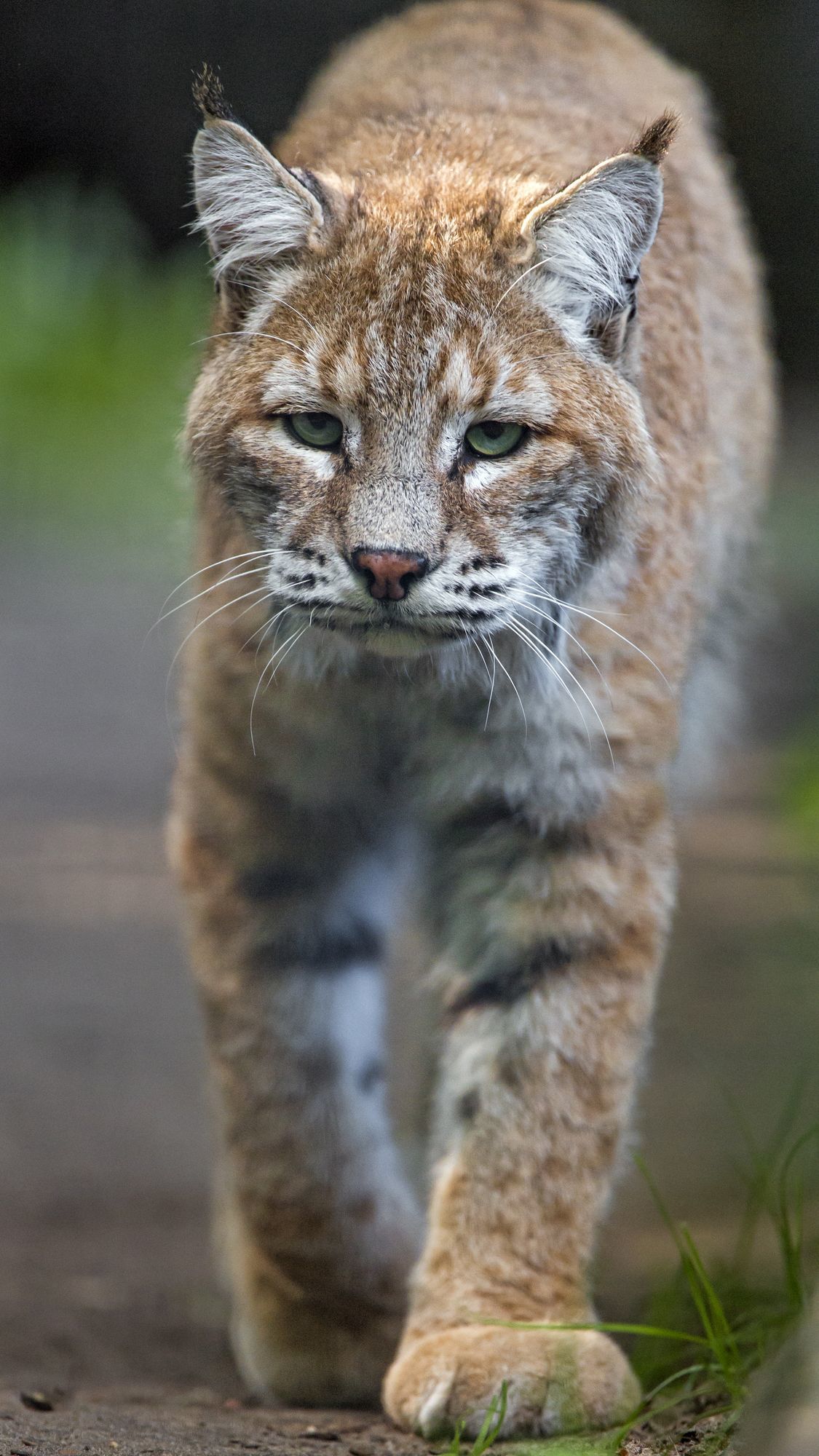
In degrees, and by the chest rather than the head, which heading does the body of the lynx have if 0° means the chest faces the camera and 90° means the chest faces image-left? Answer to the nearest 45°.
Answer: approximately 0°
